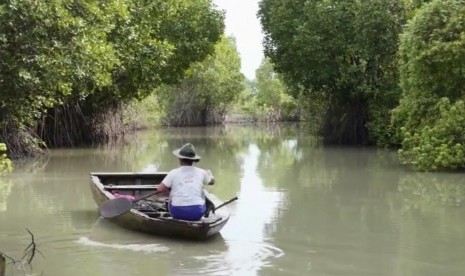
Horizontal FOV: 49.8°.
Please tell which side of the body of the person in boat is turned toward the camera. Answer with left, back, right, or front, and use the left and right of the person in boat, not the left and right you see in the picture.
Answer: back

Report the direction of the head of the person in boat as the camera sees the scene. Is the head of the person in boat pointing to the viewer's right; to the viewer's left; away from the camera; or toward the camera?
away from the camera
